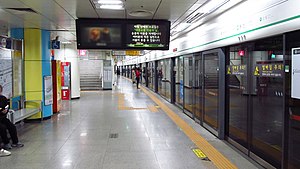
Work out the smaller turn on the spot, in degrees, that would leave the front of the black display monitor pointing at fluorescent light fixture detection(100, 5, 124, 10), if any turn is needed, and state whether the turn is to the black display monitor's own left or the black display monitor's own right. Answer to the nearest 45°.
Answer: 0° — it already faces it

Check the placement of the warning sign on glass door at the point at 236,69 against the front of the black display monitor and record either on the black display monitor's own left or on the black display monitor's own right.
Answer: on the black display monitor's own left

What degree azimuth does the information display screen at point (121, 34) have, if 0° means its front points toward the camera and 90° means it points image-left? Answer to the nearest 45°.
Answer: approximately 0°

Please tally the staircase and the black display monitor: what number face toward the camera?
2

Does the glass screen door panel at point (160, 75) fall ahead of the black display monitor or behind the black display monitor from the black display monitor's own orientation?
behind

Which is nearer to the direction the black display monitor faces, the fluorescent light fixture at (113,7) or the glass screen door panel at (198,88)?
the fluorescent light fixture
